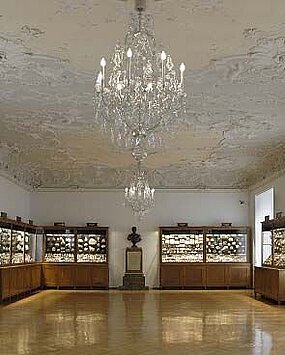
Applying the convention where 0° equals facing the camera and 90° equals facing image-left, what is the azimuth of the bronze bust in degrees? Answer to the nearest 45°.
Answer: approximately 0°

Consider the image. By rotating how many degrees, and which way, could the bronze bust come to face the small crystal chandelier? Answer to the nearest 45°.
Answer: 0° — it already faces it

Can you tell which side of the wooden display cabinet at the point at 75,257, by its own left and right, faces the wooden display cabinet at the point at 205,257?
left

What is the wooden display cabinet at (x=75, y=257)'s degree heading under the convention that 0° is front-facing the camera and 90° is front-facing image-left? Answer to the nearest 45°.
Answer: approximately 0°

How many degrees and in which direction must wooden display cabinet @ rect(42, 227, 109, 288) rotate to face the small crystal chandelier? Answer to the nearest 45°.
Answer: approximately 45° to its left

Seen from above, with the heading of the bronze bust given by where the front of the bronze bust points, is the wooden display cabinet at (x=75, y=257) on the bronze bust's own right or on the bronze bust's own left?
on the bronze bust's own right
